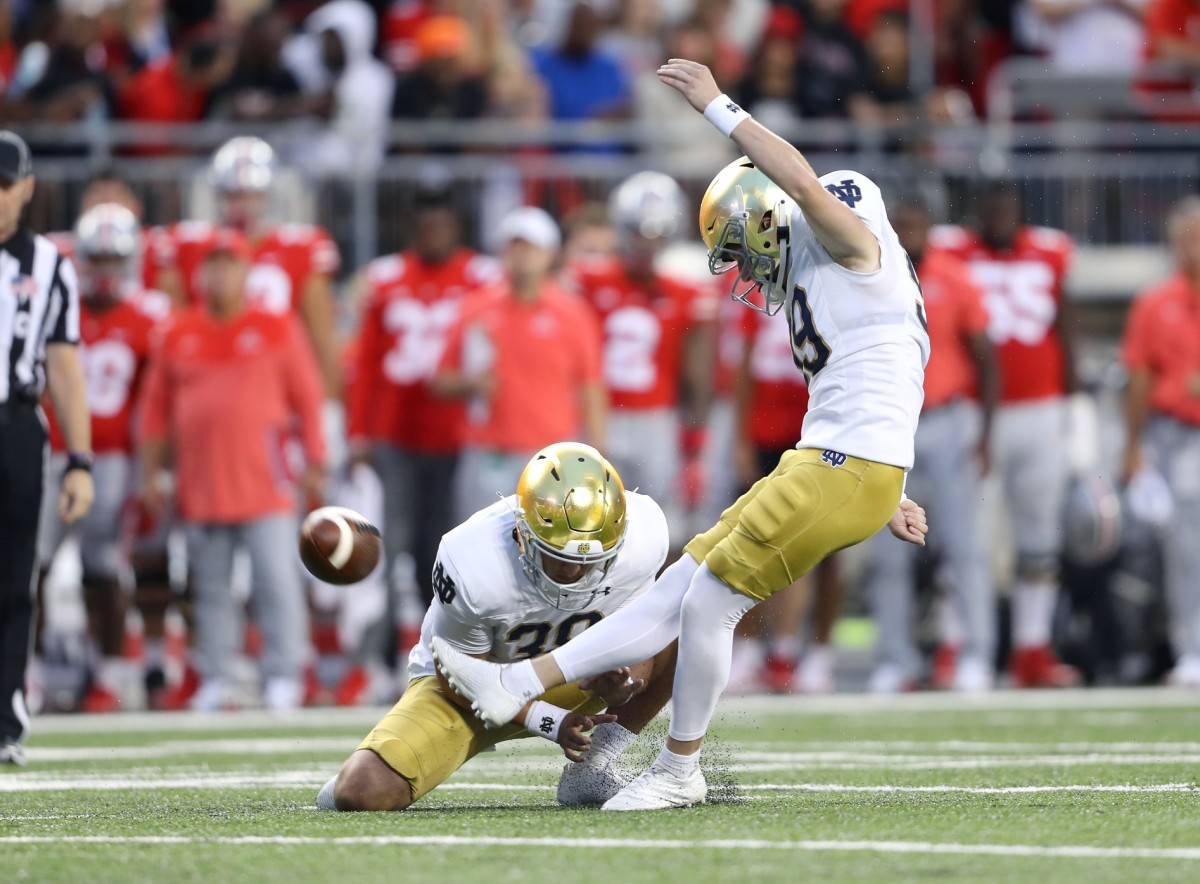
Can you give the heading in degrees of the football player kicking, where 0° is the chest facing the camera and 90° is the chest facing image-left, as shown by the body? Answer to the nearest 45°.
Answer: approximately 90°

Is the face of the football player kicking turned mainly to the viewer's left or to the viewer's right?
to the viewer's left

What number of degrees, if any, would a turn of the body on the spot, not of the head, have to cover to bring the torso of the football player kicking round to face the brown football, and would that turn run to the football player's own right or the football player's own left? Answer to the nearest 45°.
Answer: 0° — they already face it

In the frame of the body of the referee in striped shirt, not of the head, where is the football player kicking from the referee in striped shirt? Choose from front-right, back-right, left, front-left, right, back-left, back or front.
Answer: front-left

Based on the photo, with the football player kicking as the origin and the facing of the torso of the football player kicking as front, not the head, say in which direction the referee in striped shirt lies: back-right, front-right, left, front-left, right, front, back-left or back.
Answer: front-right

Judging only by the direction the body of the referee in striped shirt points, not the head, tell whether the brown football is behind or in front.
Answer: in front
